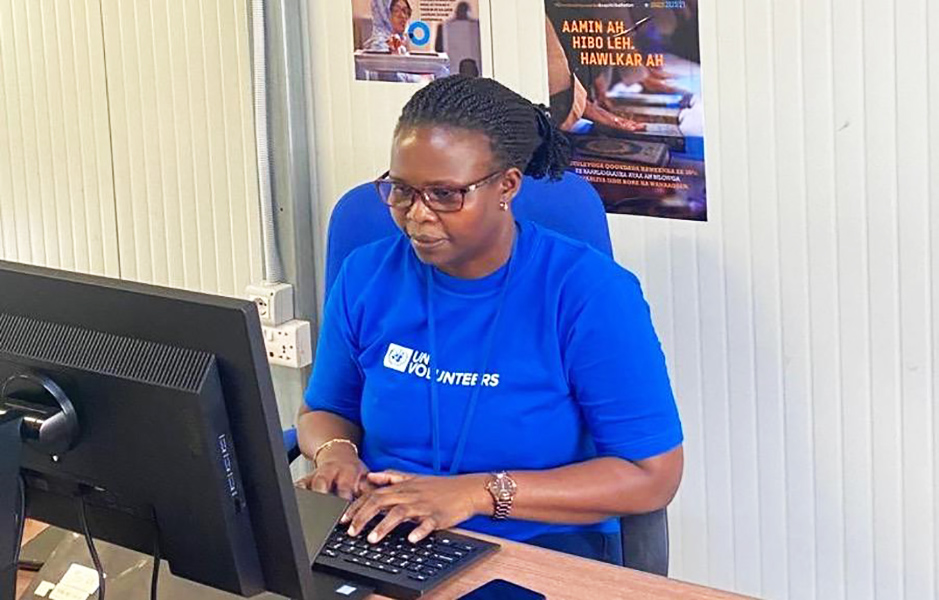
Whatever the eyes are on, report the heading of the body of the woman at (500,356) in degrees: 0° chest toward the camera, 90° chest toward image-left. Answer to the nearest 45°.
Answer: approximately 45°

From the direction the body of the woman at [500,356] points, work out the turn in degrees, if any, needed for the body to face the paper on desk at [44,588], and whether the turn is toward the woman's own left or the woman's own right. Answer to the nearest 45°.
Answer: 0° — they already face it

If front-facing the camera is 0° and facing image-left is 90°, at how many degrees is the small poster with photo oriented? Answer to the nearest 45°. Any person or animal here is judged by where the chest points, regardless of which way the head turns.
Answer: approximately 0°

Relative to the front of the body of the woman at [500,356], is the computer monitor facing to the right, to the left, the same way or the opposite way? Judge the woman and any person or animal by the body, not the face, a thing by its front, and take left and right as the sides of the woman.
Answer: the opposite way

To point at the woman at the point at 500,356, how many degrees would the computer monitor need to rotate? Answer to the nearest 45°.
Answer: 0° — it already faces them

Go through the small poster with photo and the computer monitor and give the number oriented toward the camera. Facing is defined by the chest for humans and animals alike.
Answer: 1

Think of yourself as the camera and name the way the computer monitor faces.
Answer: facing away from the viewer and to the right of the viewer
